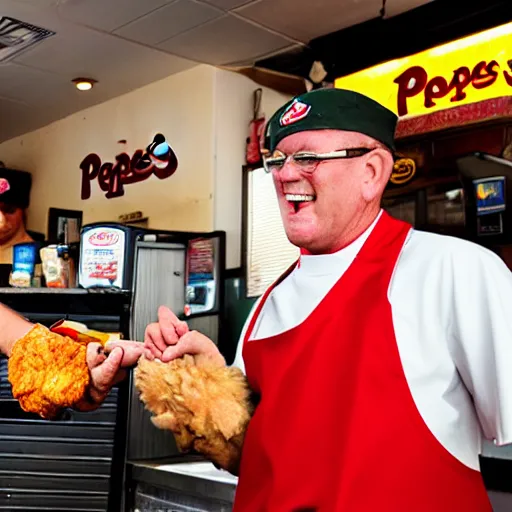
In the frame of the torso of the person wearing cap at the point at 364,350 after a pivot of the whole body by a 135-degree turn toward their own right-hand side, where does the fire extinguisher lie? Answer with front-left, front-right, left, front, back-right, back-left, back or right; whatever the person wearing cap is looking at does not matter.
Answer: front

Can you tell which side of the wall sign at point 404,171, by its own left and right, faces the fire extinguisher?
right

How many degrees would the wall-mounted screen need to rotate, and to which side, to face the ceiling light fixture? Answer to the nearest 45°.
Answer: approximately 45° to its right

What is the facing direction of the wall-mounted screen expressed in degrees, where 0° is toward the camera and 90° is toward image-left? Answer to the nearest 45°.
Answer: approximately 45°

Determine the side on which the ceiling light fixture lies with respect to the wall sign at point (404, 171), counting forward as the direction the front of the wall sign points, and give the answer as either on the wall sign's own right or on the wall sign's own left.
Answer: on the wall sign's own right

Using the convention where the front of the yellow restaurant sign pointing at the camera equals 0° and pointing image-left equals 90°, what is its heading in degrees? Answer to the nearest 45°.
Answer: approximately 45°

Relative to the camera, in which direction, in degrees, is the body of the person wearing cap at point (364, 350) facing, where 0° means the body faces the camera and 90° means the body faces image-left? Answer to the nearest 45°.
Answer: approximately 45°
